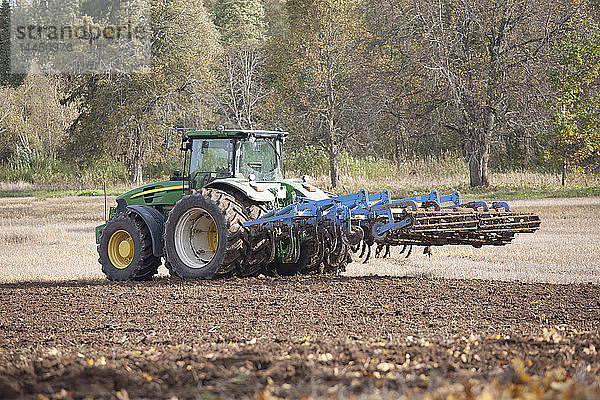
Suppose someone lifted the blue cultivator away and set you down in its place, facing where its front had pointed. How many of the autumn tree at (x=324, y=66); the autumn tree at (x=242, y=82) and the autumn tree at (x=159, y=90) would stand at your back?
0

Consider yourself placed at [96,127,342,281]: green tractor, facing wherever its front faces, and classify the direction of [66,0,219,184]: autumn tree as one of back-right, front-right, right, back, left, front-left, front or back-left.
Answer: front-right

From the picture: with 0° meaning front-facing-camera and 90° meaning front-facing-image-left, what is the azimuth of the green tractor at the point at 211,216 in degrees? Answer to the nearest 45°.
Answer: approximately 135°

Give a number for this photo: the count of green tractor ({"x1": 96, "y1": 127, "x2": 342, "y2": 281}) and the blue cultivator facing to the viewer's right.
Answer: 0

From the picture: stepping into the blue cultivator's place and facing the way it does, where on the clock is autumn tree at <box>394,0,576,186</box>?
The autumn tree is roughly at 2 o'clock from the blue cultivator.

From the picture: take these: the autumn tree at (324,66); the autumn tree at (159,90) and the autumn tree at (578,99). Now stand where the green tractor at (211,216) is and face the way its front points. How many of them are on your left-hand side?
0

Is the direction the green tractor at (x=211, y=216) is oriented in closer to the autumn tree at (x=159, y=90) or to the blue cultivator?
the autumn tree

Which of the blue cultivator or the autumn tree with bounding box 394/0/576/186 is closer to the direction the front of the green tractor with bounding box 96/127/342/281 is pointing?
the autumn tree

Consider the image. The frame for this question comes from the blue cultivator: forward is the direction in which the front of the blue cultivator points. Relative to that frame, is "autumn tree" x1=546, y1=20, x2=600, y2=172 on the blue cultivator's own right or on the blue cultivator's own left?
on the blue cultivator's own right

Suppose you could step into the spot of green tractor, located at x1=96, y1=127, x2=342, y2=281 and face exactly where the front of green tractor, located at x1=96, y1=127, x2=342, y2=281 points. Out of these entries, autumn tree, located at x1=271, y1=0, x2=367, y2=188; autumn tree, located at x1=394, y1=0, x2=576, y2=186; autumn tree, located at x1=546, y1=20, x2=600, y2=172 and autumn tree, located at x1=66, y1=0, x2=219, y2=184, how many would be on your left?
0

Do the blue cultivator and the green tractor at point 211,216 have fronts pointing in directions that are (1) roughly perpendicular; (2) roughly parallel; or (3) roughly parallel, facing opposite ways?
roughly parallel

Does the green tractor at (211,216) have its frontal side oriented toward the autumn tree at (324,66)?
no

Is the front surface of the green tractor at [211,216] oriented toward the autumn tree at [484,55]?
no

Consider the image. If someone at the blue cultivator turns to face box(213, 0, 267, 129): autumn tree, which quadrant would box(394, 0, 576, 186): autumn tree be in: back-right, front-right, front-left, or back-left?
front-right

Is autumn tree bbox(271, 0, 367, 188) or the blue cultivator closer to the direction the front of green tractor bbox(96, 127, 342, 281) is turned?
the autumn tree

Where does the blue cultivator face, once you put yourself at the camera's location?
facing away from the viewer and to the left of the viewer

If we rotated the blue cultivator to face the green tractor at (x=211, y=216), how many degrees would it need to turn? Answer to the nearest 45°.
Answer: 0° — it already faces it

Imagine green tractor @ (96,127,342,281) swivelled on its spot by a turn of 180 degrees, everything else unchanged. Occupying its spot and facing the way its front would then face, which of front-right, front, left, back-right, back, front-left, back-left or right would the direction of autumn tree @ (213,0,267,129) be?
back-left
